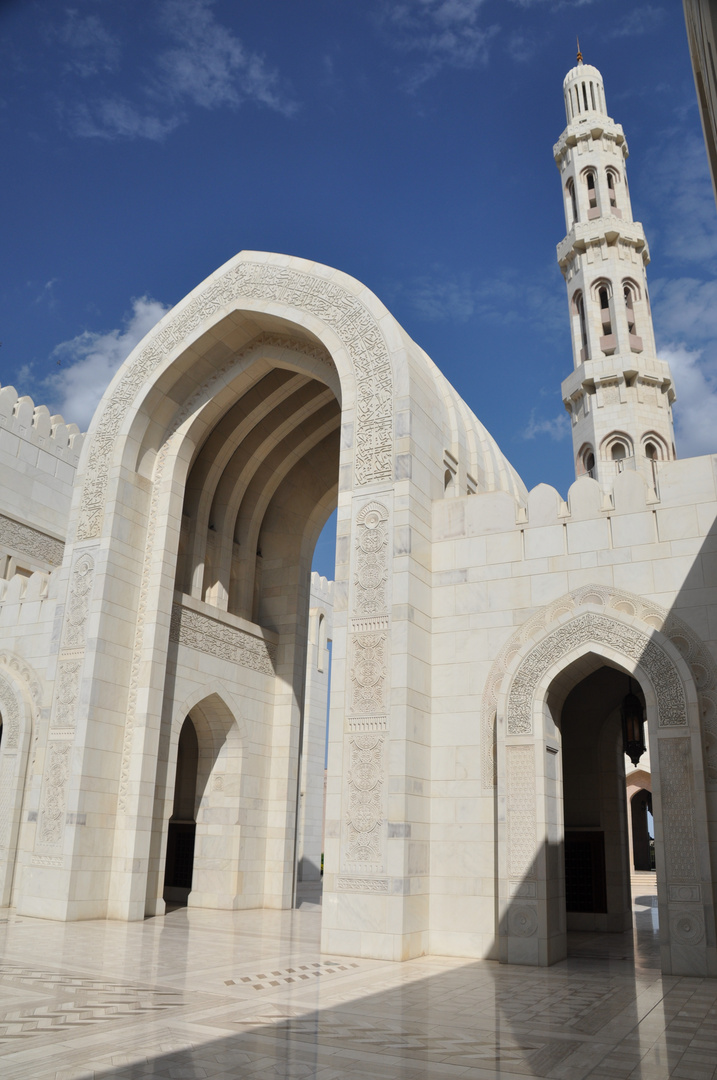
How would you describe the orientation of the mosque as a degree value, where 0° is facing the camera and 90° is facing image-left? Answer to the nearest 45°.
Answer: approximately 45°
